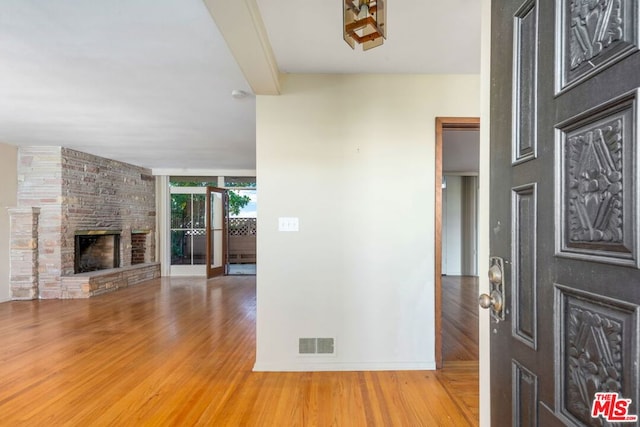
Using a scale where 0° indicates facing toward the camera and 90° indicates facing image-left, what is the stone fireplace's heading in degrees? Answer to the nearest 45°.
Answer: approximately 315°

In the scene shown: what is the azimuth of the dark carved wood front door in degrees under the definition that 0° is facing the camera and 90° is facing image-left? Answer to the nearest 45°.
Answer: approximately 45°

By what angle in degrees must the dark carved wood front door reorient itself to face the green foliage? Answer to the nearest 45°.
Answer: approximately 90° to its right

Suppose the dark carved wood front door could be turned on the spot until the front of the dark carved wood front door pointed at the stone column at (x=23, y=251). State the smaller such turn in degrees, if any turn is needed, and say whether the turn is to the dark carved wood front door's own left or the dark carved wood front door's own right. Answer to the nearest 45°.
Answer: approximately 45° to the dark carved wood front door's own right

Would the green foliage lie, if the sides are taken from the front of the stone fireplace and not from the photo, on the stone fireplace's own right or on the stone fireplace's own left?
on the stone fireplace's own left

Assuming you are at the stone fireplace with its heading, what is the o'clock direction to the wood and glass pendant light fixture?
The wood and glass pendant light fixture is roughly at 1 o'clock from the stone fireplace.

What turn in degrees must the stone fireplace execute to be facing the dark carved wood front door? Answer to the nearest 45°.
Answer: approximately 45° to its right

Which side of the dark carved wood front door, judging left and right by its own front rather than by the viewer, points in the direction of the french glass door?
right

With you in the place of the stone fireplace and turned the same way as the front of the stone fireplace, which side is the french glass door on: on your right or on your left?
on your left
